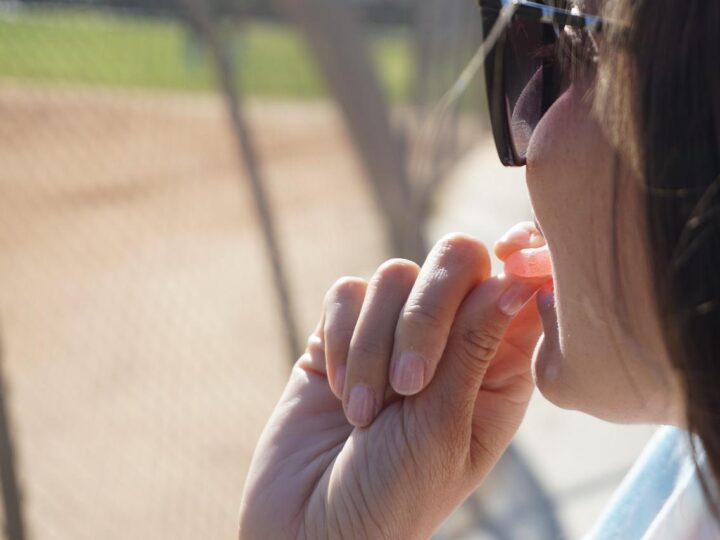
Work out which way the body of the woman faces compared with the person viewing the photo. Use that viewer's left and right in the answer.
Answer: facing away from the viewer and to the left of the viewer
